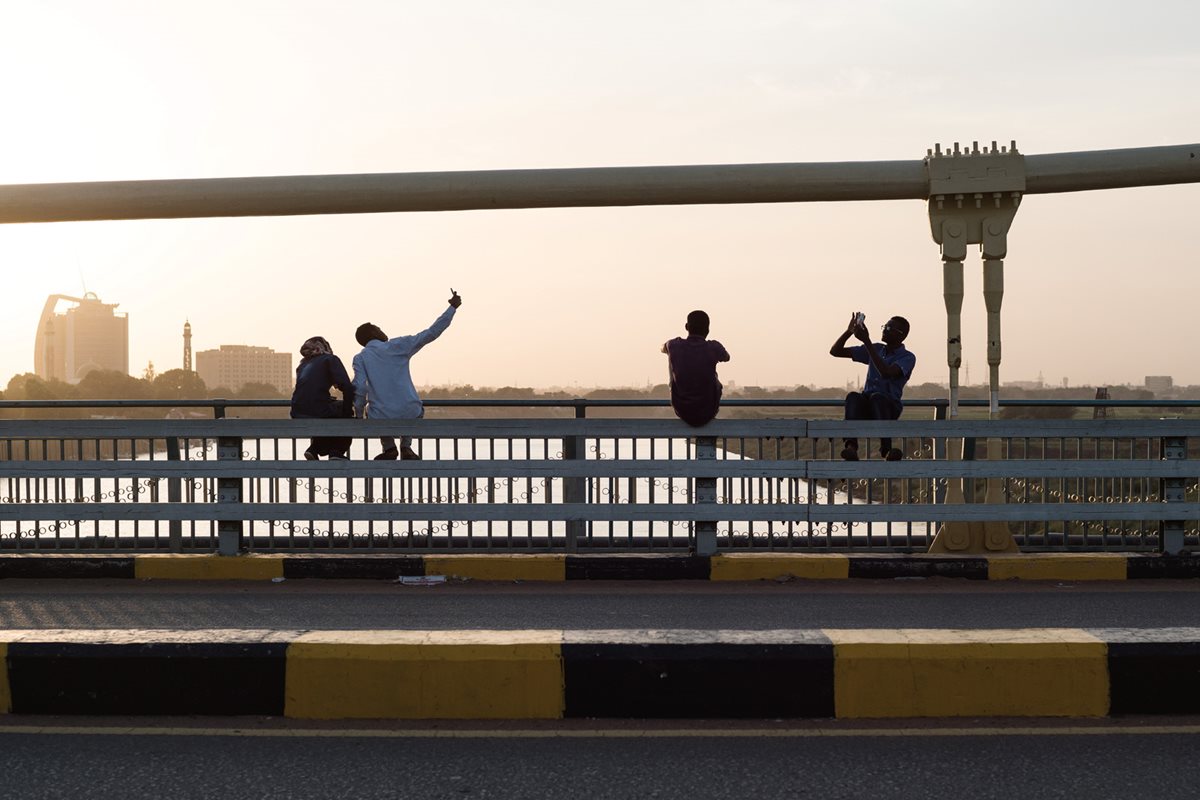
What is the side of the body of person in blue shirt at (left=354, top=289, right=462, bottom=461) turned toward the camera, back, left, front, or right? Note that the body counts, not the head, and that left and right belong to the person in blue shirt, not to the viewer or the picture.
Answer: back

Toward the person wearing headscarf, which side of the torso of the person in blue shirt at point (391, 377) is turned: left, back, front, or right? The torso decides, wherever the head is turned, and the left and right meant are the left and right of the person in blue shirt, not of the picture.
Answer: left

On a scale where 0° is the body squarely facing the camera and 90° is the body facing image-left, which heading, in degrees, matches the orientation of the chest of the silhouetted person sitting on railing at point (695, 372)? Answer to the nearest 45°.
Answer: approximately 180°

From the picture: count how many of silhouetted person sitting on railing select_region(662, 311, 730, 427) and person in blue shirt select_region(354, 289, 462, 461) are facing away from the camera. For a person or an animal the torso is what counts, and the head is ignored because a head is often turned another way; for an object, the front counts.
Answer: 2

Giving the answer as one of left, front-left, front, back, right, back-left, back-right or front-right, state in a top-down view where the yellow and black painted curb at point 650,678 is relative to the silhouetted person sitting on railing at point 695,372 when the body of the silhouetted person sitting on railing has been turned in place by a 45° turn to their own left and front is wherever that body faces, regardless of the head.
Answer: back-left

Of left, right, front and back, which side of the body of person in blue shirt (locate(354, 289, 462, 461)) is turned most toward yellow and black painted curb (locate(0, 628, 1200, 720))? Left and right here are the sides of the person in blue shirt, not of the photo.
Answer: back

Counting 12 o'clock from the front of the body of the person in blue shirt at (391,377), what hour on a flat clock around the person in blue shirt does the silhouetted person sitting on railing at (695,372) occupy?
The silhouetted person sitting on railing is roughly at 4 o'clock from the person in blue shirt.
